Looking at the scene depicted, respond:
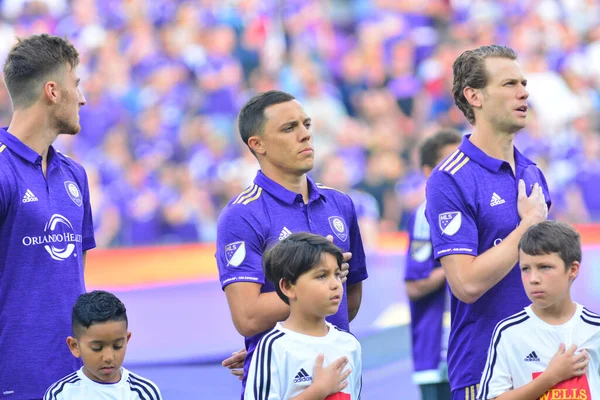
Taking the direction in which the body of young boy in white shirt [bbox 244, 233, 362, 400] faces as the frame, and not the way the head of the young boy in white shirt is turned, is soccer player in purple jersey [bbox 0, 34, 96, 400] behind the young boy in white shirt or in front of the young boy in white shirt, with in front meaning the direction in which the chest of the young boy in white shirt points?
behind

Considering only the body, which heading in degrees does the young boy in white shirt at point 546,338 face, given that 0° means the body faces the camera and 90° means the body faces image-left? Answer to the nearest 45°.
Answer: approximately 0°

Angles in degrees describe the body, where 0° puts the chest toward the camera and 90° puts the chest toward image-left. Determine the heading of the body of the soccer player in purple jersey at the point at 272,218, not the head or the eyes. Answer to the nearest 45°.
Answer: approximately 315°

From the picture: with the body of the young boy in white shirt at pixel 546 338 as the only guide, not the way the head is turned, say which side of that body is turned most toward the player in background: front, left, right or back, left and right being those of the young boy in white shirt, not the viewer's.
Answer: back

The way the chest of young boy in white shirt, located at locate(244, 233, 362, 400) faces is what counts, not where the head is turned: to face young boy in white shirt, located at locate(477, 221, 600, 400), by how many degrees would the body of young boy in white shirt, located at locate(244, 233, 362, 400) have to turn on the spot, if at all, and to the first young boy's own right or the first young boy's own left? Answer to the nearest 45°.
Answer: approximately 45° to the first young boy's own left

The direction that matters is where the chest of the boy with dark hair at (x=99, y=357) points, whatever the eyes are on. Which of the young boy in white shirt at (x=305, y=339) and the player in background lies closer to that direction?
the young boy in white shirt

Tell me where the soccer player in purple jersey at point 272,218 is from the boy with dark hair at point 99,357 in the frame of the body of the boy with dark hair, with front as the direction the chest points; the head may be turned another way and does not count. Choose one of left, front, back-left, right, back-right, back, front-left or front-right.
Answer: left
